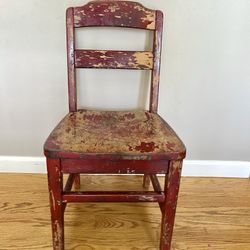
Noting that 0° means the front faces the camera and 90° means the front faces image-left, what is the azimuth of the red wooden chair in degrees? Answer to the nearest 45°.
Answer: approximately 0°
